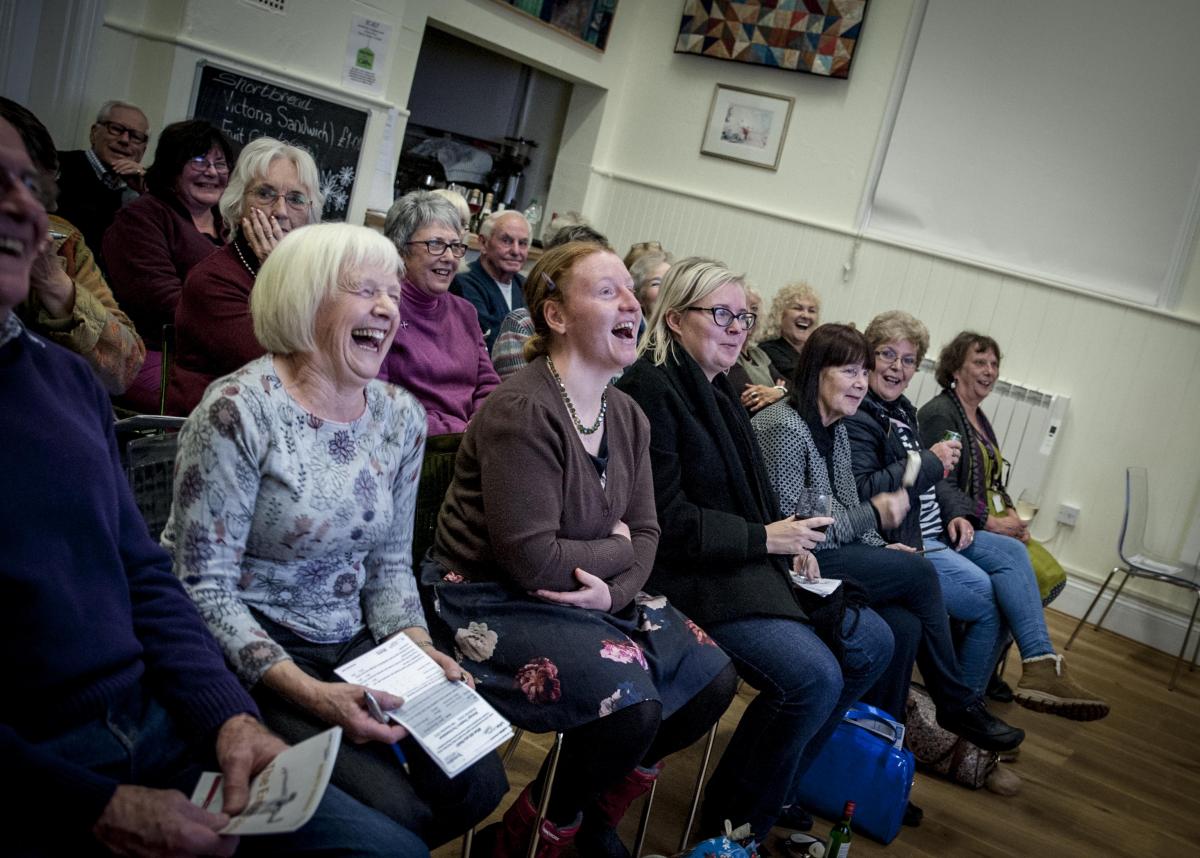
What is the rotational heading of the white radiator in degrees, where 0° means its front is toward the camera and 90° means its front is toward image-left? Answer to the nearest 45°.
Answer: approximately 0°

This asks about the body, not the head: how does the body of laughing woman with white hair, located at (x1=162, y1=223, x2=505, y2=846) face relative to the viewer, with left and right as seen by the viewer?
facing the viewer and to the right of the viewer

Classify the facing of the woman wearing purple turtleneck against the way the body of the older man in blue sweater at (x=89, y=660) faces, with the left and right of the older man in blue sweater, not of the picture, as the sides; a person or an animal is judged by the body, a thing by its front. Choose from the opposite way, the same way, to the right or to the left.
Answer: the same way

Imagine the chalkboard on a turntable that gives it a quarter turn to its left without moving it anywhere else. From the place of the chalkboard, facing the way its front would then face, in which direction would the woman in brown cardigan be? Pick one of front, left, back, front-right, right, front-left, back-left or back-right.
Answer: right

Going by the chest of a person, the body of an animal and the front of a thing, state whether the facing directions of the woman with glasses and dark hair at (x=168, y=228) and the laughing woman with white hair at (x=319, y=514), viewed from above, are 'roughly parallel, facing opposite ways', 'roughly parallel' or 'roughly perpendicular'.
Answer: roughly parallel

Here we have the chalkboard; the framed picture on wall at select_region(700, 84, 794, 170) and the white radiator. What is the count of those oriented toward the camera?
3

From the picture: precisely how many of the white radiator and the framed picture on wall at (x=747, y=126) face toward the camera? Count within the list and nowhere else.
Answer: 2

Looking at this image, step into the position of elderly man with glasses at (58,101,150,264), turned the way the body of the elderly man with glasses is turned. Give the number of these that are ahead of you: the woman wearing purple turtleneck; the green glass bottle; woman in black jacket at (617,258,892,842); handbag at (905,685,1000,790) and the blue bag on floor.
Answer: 5

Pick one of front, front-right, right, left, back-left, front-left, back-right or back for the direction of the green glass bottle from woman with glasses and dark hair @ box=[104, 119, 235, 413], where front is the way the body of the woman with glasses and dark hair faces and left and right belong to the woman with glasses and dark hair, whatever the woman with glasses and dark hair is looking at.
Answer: front

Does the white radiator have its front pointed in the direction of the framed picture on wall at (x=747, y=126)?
no

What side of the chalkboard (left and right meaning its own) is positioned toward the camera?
front
